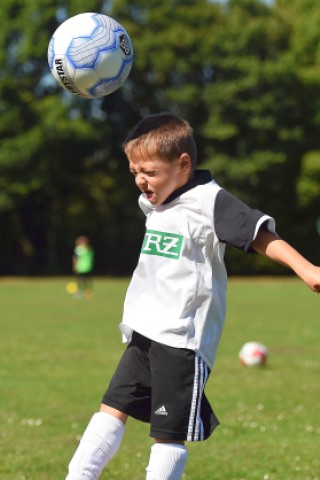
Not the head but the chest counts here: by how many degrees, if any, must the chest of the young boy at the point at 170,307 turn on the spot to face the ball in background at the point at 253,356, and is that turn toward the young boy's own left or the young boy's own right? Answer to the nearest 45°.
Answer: approximately 135° to the young boy's own right

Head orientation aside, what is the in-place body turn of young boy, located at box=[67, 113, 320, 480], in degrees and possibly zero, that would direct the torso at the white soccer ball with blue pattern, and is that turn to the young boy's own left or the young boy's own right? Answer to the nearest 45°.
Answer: approximately 90° to the young boy's own right

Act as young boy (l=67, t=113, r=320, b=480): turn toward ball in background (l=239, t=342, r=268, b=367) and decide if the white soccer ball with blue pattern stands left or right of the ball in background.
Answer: left

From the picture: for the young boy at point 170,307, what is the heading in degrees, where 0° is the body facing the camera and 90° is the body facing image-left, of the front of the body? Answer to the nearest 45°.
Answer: approximately 45°
